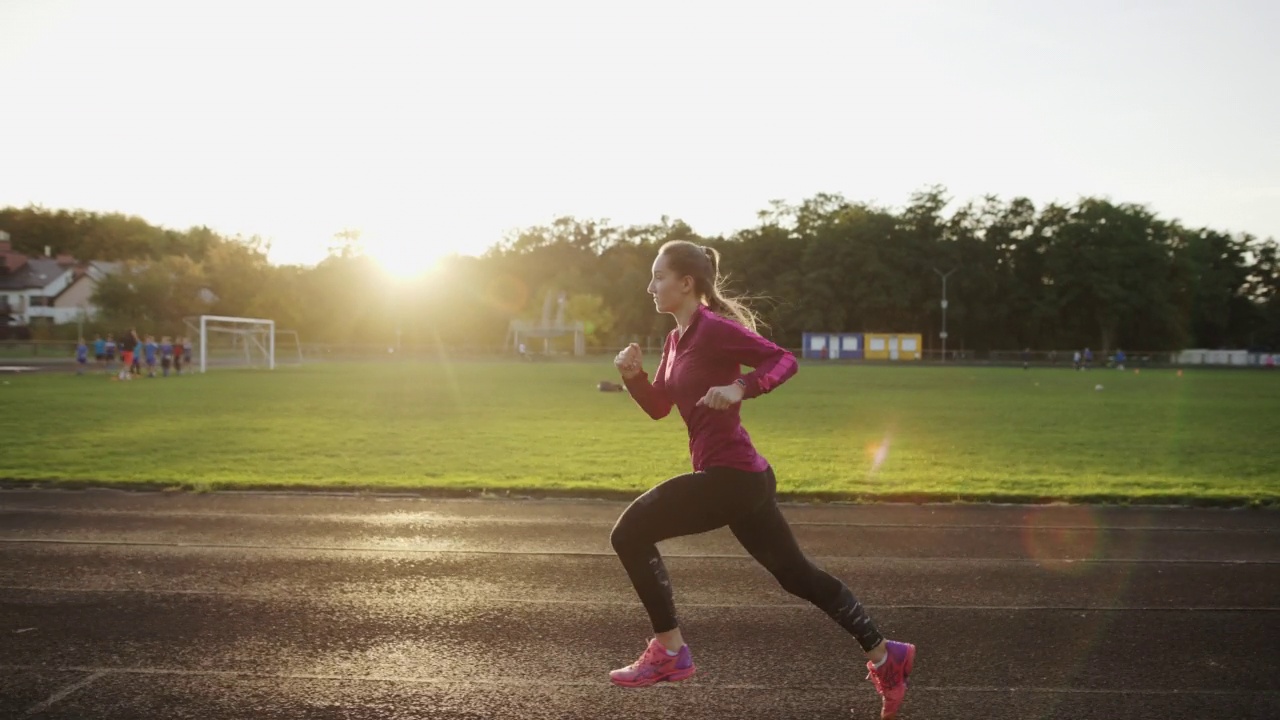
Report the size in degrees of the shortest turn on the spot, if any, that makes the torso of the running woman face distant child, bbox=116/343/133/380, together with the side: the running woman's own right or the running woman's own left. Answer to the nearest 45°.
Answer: approximately 45° to the running woman's own right

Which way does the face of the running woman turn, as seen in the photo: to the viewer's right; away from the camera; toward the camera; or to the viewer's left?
to the viewer's left

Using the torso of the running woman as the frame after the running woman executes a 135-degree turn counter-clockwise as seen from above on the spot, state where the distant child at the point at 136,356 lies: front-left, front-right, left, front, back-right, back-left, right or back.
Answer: back

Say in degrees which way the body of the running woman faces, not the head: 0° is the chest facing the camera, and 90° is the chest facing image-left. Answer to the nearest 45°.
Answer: approximately 90°
